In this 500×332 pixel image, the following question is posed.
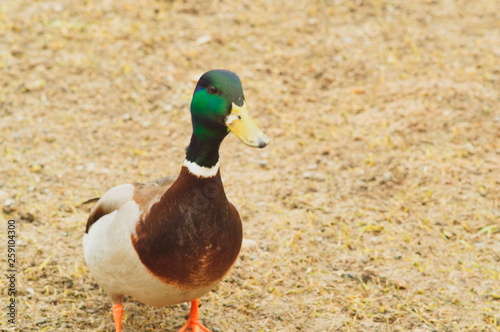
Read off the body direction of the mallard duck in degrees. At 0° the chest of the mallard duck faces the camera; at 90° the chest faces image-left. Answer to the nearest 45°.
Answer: approximately 315°
